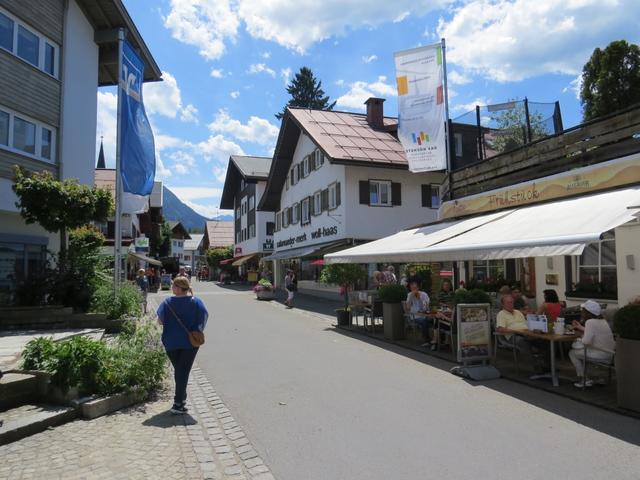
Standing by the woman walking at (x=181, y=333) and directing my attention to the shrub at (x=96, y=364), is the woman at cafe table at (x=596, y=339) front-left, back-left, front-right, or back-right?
back-right

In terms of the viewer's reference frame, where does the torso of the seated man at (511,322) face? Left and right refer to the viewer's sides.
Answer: facing the viewer and to the right of the viewer

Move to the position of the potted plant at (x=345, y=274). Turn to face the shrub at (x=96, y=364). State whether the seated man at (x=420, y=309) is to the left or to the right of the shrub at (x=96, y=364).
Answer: left

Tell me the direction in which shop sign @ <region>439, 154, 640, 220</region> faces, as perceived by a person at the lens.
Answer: facing the viewer and to the left of the viewer

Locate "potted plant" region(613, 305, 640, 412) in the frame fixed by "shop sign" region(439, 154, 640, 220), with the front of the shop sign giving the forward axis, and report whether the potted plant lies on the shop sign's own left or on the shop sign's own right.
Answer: on the shop sign's own left

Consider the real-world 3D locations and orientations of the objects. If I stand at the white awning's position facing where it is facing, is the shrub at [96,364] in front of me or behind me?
in front

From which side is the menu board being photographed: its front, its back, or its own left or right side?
front

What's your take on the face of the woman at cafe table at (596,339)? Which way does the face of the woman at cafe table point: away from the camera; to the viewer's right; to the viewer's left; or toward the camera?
to the viewer's left

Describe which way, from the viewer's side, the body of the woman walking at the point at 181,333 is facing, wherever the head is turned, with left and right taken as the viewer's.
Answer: facing away from the viewer

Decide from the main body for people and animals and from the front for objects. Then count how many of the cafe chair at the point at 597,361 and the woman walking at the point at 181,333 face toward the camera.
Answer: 0

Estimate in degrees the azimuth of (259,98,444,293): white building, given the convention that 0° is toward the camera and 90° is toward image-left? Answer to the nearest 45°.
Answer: approximately 45°

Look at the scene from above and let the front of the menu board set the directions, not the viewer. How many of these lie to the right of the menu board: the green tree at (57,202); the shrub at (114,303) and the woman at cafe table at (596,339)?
2

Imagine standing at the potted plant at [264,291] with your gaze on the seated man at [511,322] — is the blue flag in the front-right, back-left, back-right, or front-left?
front-right

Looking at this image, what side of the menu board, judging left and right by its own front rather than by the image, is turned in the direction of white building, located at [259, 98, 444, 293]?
back

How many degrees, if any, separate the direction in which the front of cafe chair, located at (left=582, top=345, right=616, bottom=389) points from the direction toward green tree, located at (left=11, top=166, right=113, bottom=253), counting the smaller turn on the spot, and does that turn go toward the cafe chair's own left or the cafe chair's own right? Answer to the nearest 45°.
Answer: approximately 45° to the cafe chair's own left

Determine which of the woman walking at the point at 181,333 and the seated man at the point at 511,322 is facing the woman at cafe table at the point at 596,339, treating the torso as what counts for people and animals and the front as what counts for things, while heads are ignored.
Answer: the seated man
